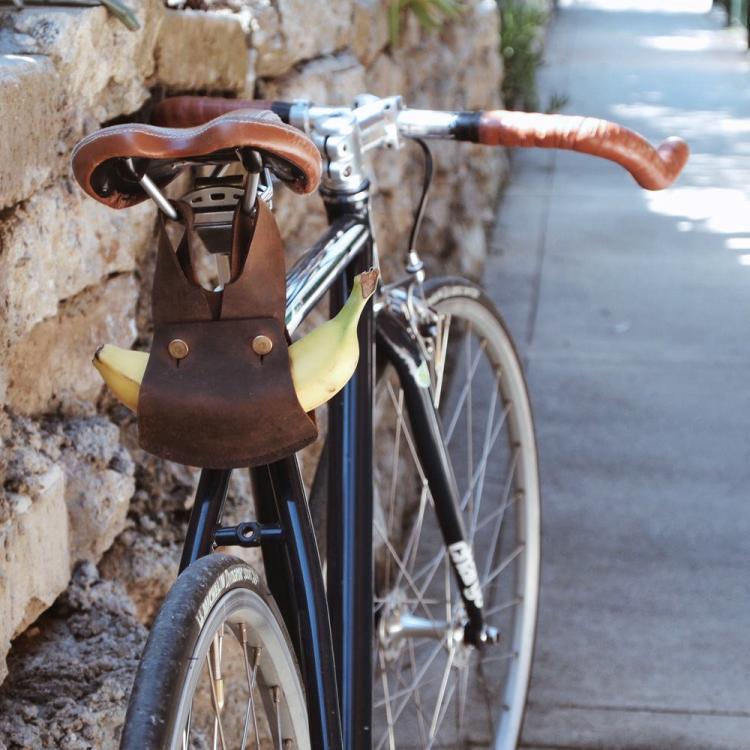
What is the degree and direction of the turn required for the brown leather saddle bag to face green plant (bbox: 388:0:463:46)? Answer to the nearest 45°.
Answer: approximately 180°

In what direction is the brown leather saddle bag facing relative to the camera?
toward the camera

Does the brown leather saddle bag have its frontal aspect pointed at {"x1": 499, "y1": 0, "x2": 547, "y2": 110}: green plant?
no
